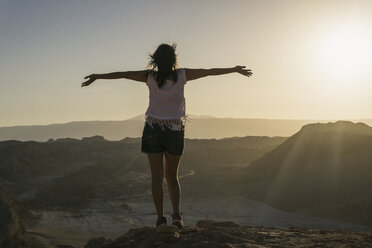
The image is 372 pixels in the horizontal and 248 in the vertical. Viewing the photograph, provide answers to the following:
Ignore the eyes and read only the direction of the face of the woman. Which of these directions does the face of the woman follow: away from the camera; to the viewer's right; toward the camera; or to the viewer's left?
away from the camera

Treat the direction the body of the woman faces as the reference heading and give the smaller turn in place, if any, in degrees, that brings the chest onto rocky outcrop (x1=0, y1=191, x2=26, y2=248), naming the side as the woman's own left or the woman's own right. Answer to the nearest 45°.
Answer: approximately 45° to the woman's own left

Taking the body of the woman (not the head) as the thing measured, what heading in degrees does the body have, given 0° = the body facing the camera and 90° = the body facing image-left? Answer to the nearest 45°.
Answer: approximately 180°
